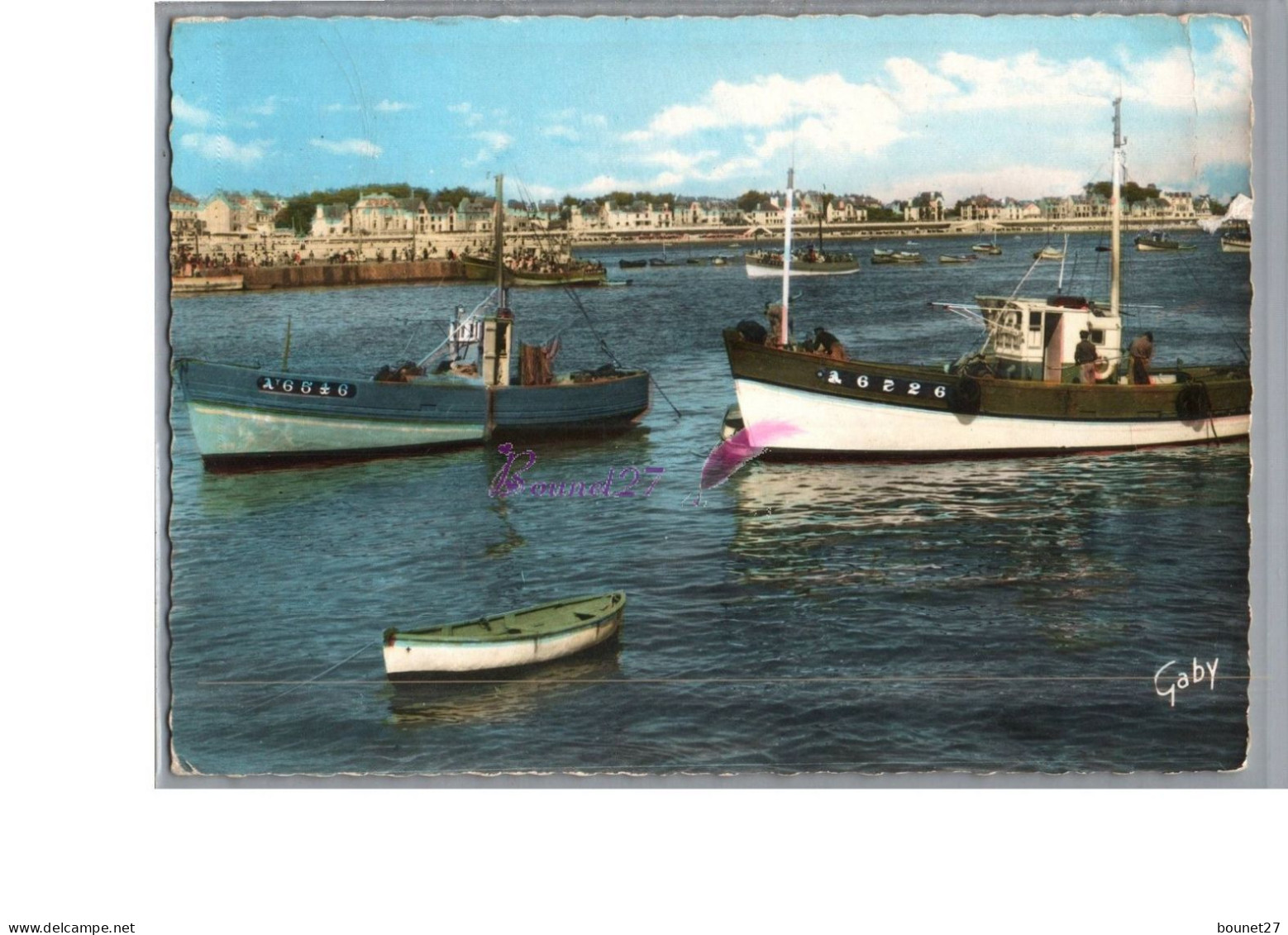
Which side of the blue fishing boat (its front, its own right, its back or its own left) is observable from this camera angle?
left

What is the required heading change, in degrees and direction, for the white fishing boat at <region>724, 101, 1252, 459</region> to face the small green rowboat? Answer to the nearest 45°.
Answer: approximately 45° to its left

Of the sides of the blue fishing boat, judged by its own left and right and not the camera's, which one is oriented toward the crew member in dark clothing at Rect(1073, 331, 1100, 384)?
back

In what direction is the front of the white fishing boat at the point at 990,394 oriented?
to the viewer's left

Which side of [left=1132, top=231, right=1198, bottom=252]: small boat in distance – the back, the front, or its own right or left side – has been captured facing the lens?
left
